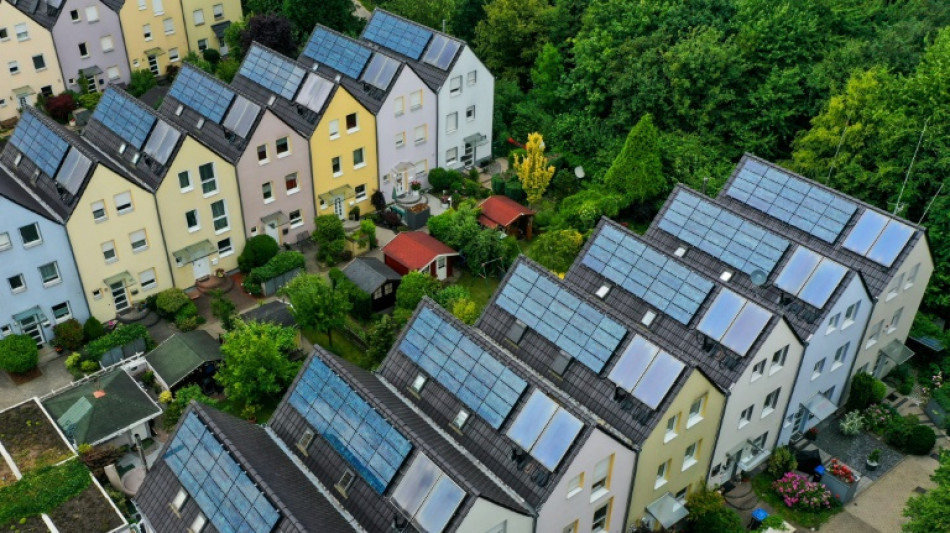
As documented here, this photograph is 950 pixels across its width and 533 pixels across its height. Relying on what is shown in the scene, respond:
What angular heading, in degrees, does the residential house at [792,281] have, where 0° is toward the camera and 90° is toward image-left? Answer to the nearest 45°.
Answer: approximately 315°

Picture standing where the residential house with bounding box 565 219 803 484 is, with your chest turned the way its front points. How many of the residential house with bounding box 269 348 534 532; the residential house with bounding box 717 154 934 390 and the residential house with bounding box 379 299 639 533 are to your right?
2

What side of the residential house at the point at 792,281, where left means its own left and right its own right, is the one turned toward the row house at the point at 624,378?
right

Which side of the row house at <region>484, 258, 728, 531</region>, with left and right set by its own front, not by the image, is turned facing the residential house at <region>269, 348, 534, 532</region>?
right

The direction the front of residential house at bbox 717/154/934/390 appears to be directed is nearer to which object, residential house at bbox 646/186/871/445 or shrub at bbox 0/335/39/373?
the residential house

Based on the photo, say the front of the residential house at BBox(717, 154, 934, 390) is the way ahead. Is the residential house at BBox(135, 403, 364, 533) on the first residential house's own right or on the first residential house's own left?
on the first residential house's own right

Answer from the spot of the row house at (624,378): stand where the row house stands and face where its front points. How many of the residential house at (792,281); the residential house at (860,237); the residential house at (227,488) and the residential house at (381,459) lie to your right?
2

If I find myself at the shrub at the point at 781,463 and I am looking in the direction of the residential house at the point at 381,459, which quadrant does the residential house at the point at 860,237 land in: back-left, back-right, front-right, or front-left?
back-right
